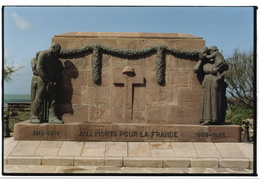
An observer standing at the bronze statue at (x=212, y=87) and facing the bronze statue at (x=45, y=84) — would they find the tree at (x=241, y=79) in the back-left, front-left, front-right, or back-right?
back-right

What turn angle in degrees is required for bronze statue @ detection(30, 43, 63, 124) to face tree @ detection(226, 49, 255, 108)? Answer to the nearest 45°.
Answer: approximately 90° to its left

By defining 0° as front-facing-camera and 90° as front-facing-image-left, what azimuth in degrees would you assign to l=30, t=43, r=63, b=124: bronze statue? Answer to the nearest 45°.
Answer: approximately 315°

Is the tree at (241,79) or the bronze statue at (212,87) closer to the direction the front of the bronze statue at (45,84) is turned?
the bronze statue
